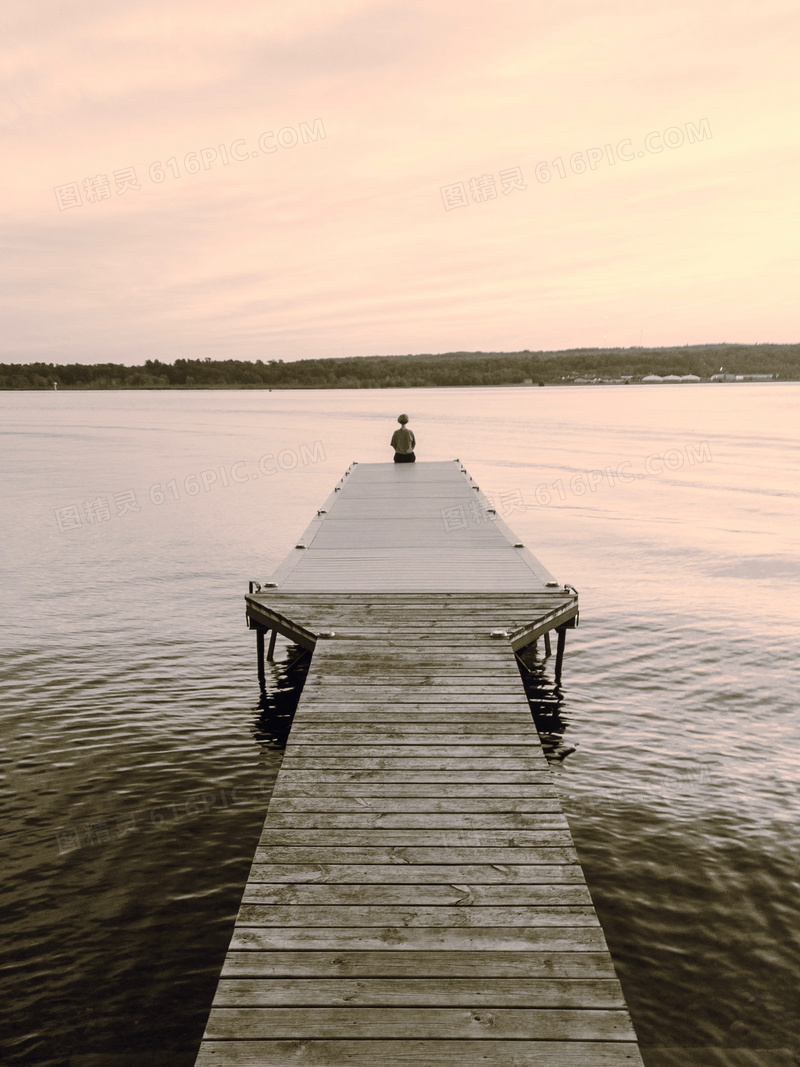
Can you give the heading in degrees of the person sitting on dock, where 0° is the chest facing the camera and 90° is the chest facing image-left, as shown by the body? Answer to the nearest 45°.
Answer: approximately 180°
